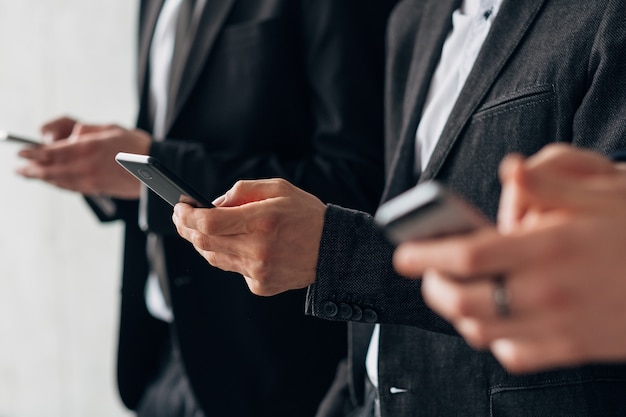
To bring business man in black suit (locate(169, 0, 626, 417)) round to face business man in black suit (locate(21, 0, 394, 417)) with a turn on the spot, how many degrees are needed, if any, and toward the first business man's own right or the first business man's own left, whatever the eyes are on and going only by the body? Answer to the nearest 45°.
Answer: approximately 90° to the first business man's own right

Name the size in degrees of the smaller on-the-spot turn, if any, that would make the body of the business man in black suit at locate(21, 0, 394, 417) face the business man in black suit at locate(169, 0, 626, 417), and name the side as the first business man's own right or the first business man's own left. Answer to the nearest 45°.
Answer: approximately 90° to the first business man's own left

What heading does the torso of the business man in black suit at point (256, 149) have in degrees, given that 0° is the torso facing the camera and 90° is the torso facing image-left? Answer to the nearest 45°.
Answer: approximately 45°

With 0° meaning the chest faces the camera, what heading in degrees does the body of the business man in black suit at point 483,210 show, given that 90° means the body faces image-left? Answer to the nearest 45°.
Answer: approximately 45°
